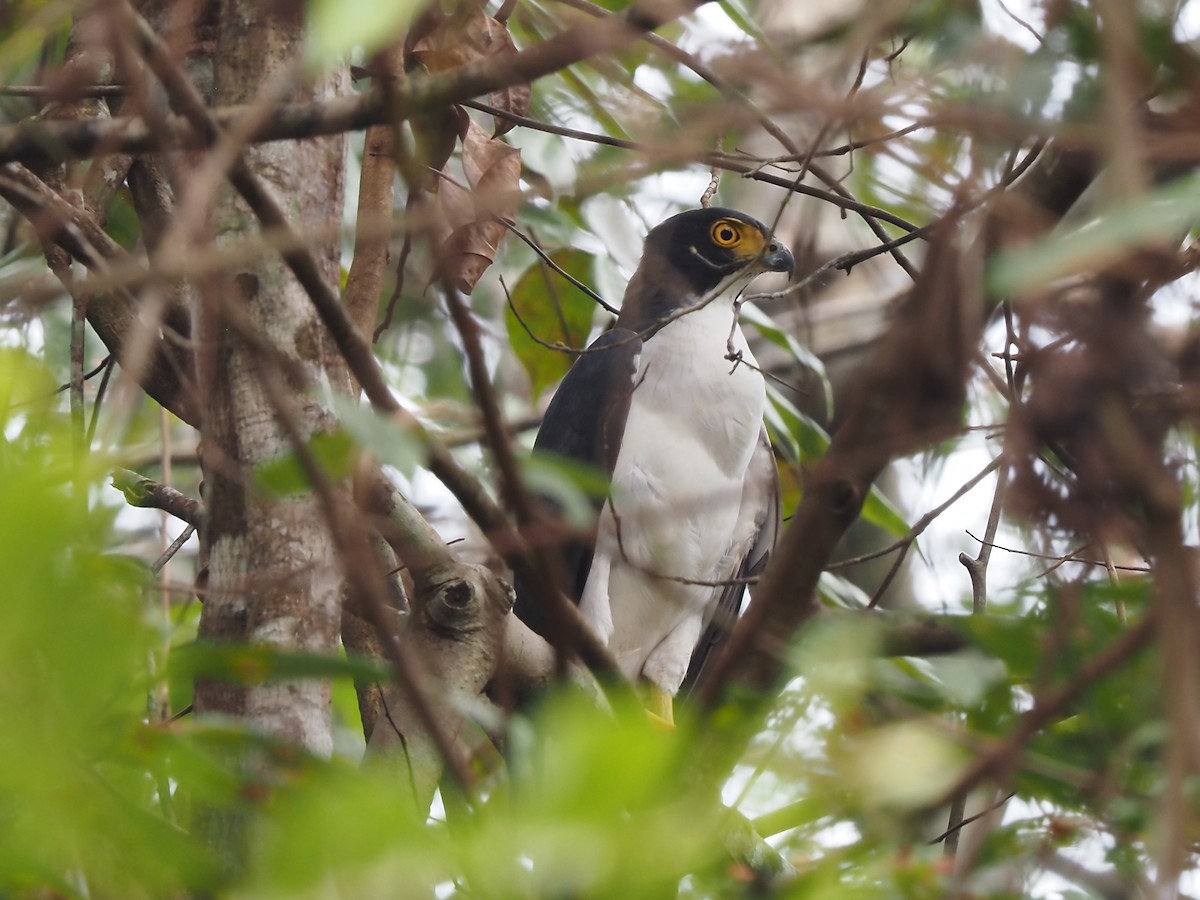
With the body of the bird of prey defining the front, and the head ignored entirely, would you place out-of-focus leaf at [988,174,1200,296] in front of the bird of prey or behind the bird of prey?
in front

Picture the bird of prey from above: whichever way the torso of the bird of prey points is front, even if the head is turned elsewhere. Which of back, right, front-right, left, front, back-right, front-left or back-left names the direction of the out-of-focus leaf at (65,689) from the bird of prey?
front-right

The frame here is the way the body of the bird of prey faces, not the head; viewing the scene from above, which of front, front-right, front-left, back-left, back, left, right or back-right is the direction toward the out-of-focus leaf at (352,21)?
front-right

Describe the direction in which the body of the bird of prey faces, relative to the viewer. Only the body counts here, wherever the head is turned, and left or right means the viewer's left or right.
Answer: facing the viewer and to the right of the viewer
